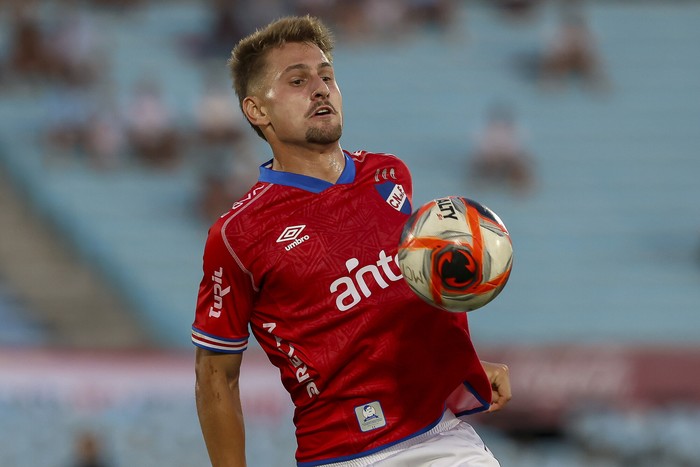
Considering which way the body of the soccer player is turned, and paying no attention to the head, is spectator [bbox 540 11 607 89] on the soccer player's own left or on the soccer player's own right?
on the soccer player's own left

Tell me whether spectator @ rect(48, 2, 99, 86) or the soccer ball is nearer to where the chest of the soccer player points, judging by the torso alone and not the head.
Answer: the soccer ball

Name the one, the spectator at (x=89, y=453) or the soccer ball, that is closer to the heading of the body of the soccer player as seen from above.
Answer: the soccer ball

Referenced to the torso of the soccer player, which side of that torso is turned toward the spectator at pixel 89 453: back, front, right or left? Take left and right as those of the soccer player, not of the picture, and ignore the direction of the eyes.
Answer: back

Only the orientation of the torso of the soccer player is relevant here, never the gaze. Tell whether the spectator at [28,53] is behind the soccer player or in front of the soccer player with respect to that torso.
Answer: behind

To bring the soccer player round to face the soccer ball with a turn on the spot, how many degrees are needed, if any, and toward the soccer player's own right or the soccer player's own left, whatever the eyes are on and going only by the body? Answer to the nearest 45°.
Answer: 0° — they already face it

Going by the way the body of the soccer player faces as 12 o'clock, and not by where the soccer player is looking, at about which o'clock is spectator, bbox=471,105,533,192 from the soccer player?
The spectator is roughly at 8 o'clock from the soccer player.

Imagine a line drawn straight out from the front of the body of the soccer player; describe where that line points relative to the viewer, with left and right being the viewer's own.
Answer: facing the viewer and to the right of the viewer
